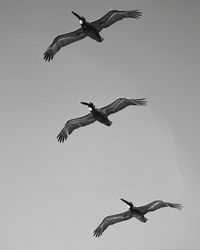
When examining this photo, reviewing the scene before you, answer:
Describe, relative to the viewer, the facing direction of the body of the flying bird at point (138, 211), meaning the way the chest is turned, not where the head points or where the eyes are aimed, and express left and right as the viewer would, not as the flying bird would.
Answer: facing the viewer and to the left of the viewer
